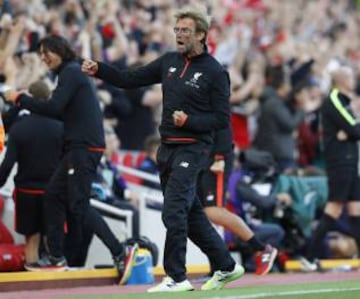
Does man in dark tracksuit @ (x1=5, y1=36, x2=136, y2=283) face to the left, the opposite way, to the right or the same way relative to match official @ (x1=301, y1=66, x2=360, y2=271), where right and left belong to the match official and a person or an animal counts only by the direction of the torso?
the opposite way

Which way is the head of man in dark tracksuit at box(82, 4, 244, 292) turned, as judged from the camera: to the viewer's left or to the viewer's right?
to the viewer's left

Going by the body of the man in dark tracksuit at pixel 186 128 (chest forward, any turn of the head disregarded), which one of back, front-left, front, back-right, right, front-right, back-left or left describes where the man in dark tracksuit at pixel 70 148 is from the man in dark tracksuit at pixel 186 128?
right

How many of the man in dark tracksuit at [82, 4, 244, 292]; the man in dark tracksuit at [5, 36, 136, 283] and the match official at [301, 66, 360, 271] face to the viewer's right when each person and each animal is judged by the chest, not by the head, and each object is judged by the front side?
1

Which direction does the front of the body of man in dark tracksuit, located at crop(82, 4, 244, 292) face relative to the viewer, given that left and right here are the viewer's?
facing the viewer and to the left of the viewer
